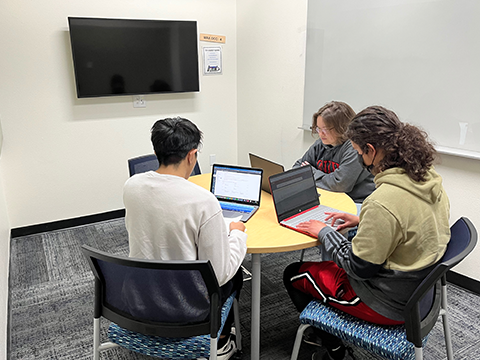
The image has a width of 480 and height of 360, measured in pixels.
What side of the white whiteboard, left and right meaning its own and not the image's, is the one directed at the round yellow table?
front

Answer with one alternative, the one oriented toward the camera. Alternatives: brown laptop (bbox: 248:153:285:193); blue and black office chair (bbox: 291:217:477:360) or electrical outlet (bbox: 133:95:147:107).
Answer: the electrical outlet

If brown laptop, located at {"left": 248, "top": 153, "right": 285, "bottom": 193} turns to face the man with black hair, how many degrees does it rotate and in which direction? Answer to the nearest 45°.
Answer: approximately 135° to its right

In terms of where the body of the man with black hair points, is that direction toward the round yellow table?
yes

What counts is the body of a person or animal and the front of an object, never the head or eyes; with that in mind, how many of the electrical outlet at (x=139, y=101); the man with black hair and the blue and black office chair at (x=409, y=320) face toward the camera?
1

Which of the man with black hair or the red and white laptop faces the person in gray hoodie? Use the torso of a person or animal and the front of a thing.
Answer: the man with black hair

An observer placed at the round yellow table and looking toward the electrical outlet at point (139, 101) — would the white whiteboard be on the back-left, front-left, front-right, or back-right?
front-right

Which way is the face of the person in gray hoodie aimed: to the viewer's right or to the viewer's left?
to the viewer's left

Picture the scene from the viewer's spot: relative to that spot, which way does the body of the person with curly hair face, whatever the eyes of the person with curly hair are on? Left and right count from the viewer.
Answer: facing away from the viewer and to the left of the viewer

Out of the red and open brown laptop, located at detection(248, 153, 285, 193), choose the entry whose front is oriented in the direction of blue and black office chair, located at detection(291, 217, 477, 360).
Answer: the red and white laptop

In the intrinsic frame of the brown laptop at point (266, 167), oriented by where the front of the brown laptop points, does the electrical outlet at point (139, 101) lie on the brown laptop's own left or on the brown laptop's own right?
on the brown laptop's own left

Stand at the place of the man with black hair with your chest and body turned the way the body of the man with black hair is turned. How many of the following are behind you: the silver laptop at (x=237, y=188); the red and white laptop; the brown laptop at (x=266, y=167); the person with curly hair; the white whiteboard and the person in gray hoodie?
0

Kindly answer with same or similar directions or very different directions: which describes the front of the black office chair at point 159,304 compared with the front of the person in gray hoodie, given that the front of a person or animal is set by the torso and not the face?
very different directions

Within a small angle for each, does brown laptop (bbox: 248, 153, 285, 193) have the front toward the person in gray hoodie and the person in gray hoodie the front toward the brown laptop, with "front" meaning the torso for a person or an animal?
yes

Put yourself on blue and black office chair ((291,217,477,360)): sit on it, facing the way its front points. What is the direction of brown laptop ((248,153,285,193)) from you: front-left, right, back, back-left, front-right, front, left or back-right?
front

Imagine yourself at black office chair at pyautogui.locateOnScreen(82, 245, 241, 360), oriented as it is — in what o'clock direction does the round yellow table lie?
The round yellow table is roughly at 12 o'clock from the black office chair.

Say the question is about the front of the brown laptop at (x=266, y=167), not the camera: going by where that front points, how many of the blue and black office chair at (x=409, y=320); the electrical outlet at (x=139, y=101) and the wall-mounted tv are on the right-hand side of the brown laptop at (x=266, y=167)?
1

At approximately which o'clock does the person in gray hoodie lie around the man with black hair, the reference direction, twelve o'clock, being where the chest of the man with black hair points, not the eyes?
The person in gray hoodie is roughly at 12 o'clock from the man with black hair.

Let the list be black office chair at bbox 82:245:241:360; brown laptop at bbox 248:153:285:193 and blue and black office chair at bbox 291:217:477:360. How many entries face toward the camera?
0

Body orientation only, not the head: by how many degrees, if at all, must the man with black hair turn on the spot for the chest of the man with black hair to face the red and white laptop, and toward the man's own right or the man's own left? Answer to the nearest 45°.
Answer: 0° — they already face it

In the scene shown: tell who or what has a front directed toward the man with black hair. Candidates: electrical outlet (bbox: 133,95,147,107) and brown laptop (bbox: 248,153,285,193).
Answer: the electrical outlet
